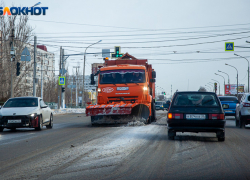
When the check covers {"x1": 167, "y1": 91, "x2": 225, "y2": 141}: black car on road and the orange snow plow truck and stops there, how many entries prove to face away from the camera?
1

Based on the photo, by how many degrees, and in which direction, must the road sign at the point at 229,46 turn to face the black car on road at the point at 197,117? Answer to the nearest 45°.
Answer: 0° — it already faces it

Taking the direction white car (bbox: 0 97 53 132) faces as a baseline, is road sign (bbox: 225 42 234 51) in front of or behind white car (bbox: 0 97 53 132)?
behind

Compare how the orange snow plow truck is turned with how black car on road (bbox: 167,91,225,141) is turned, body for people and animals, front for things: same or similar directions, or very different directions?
very different directions

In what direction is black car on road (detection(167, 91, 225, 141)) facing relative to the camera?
away from the camera

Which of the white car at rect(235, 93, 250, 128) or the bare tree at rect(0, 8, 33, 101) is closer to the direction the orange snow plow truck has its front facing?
the white car

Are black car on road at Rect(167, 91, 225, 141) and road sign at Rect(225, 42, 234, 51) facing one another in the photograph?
yes

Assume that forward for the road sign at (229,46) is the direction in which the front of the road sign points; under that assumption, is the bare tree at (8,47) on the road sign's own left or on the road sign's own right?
on the road sign's own right

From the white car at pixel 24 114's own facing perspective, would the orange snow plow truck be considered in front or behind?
behind

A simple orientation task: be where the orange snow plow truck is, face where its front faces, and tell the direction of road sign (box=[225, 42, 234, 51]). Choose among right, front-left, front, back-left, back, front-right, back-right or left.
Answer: back-left

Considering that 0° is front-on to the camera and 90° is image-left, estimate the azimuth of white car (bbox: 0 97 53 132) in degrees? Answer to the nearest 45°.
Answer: approximately 45°
